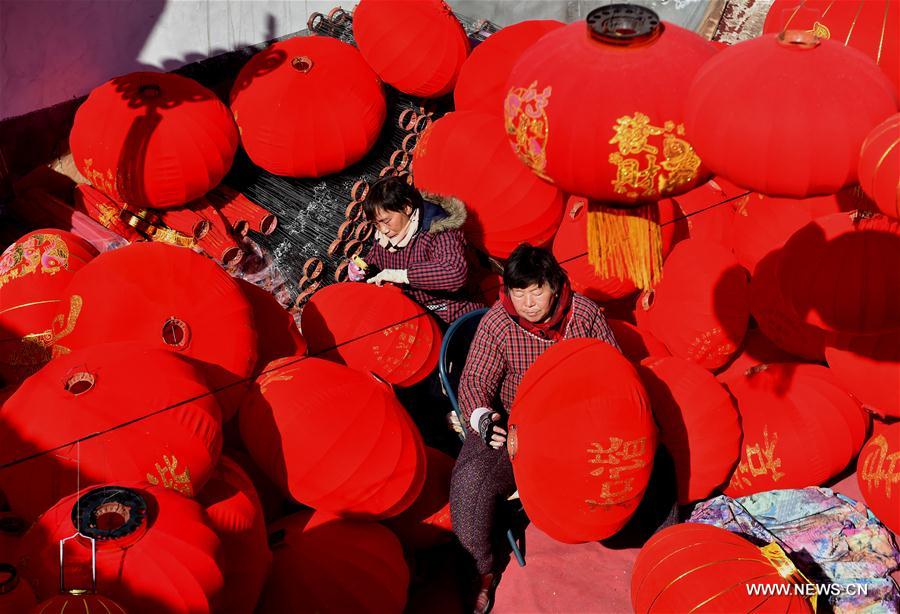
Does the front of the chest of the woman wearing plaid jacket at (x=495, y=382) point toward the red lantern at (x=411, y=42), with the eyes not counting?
no

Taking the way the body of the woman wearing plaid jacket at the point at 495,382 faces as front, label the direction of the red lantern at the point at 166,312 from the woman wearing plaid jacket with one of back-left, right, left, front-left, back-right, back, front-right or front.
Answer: right

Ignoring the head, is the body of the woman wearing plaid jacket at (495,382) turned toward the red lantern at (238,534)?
no

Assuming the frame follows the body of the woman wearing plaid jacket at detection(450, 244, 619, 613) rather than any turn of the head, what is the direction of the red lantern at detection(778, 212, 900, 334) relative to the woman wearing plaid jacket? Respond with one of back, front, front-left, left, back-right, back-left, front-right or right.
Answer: left

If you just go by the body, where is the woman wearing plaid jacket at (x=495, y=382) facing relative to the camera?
toward the camera

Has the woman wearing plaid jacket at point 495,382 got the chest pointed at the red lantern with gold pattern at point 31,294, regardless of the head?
no

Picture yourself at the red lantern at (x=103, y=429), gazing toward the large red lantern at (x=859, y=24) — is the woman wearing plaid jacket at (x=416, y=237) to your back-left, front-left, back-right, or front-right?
front-left

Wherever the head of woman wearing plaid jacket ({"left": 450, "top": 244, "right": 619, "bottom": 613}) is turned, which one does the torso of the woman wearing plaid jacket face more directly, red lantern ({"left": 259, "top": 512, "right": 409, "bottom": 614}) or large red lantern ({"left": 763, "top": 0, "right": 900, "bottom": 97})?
the red lantern

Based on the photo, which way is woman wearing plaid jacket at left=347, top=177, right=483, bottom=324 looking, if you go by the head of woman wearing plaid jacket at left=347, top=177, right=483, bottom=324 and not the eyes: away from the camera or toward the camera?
toward the camera

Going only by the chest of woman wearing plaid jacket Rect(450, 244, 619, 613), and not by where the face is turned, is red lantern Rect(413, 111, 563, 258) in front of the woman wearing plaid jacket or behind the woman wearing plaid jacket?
behind

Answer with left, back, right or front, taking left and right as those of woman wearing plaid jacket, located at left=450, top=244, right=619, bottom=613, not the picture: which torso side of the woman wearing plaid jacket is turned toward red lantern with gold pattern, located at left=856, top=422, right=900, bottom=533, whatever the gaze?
left

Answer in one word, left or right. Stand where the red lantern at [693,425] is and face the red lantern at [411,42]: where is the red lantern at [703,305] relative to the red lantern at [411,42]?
right

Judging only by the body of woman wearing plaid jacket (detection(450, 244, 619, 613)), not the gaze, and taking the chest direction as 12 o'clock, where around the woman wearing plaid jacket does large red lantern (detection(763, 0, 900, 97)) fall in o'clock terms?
The large red lantern is roughly at 8 o'clock from the woman wearing plaid jacket.

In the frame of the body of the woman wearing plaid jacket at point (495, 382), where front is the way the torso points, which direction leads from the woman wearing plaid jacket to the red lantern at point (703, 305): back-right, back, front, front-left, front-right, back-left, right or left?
back-left

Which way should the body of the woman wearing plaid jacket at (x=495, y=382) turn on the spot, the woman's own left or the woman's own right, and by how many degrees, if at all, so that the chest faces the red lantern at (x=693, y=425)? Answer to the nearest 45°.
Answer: approximately 90° to the woman's own left
